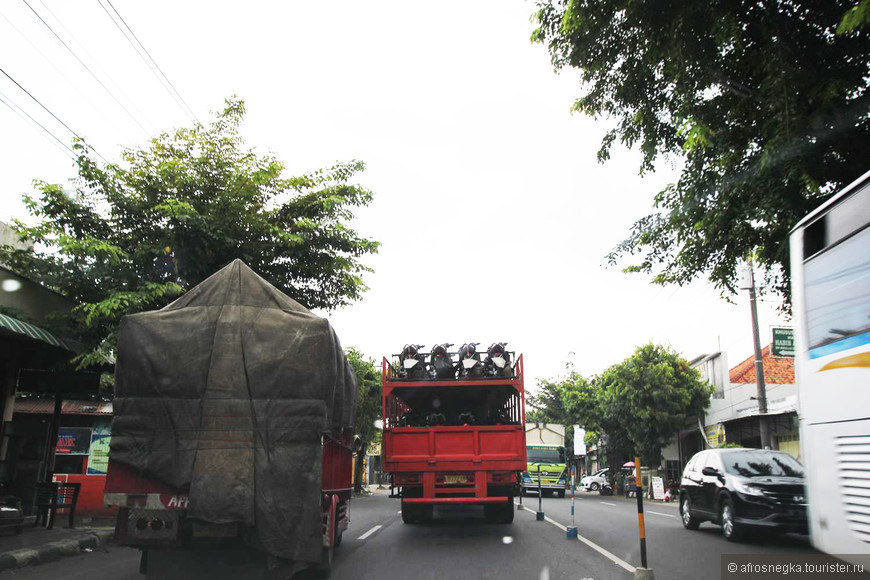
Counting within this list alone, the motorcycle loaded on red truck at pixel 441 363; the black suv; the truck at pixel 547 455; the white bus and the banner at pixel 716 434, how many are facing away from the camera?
1

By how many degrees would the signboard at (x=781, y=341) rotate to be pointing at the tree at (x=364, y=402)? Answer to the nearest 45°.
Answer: approximately 135° to its right

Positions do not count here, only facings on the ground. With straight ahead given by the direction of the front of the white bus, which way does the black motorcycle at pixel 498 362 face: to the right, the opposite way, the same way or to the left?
the same way

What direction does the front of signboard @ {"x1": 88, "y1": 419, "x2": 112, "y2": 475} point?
toward the camera

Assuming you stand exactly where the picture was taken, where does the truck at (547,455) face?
facing the viewer

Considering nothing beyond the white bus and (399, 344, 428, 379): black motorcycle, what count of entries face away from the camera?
1

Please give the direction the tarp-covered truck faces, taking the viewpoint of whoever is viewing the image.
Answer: facing away from the viewer

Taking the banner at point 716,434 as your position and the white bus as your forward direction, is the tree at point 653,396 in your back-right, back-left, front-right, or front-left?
back-right
